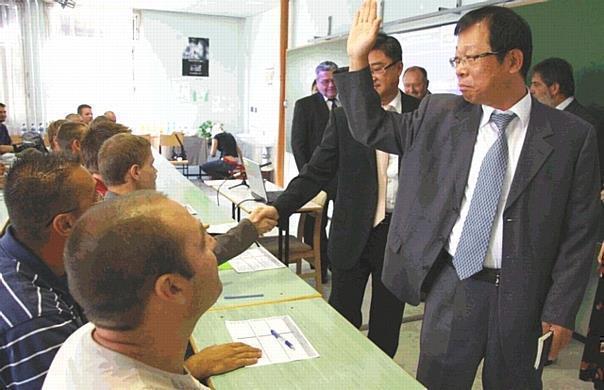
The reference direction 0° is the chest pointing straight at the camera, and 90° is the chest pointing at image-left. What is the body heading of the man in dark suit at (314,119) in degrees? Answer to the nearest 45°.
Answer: approximately 315°

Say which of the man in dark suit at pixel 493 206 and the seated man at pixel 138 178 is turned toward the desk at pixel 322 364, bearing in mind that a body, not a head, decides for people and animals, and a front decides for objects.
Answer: the man in dark suit

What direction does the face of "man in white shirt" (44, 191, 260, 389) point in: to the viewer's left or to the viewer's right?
to the viewer's right

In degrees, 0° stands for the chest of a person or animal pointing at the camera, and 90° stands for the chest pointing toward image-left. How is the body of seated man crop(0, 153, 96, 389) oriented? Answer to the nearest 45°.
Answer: approximately 225°

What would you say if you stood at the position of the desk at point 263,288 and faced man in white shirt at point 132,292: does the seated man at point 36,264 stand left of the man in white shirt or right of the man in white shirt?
right

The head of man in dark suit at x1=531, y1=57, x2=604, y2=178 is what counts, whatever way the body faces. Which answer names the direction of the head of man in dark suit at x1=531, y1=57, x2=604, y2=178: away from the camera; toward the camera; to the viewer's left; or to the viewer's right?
to the viewer's left

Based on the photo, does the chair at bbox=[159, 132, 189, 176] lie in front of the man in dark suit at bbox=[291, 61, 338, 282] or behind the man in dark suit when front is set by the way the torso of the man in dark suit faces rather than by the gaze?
behind

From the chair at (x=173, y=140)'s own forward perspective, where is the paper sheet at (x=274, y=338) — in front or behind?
in front

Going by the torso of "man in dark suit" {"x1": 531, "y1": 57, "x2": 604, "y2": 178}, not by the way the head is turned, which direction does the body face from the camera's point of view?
to the viewer's left

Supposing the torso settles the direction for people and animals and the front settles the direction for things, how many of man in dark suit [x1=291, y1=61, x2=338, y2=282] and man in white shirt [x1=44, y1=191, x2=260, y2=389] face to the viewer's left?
0

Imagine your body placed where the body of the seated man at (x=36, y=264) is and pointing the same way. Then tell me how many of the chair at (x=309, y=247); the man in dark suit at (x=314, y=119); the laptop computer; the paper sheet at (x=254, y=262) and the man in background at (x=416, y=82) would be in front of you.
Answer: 5
